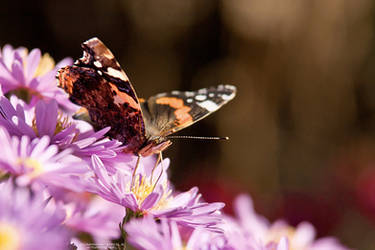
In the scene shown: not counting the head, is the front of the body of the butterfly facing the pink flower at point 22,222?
no

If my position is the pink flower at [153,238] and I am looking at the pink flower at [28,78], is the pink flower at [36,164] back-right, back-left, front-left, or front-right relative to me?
front-left

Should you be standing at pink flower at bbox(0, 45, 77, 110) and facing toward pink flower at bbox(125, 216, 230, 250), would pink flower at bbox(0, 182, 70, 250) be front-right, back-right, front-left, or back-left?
front-right

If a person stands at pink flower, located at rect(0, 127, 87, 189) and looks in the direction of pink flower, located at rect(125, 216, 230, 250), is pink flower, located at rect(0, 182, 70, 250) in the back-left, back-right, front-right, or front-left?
front-right

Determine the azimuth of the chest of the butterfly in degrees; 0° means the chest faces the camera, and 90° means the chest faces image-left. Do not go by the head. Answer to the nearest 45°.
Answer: approximately 315°

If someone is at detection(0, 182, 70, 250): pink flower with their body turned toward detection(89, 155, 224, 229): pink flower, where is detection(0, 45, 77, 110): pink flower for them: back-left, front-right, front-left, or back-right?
front-left
